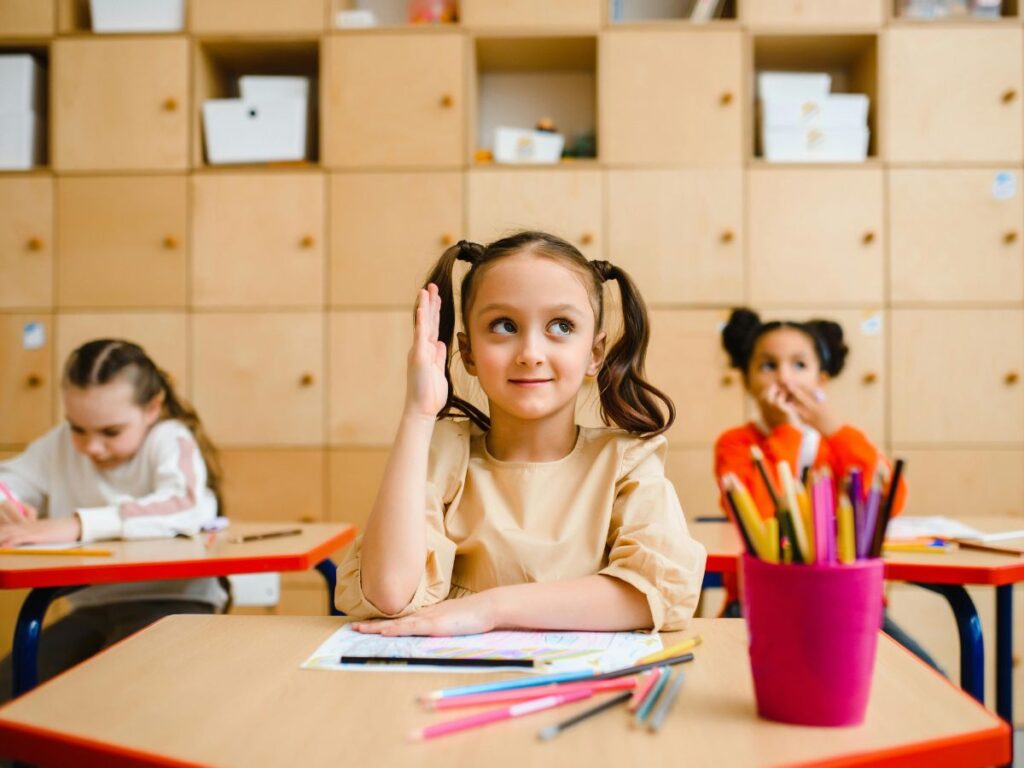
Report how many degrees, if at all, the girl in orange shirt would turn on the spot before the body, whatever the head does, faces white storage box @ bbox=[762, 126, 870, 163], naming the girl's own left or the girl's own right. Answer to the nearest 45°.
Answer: approximately 180°

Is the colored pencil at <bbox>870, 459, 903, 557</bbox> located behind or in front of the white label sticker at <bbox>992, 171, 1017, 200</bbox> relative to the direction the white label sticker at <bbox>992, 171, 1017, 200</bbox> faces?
in front

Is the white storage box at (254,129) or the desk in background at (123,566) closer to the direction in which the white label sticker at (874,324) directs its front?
the desk in background

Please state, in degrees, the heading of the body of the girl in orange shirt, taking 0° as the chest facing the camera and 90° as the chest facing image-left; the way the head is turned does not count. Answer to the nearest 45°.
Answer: approximately 0°

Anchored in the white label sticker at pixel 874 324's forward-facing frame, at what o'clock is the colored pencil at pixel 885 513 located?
The colored pencil is roughly at 12 o'clock from the white label sticker.

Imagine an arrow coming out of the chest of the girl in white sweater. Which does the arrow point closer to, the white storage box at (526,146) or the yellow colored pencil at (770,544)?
the yellow colored pencil
